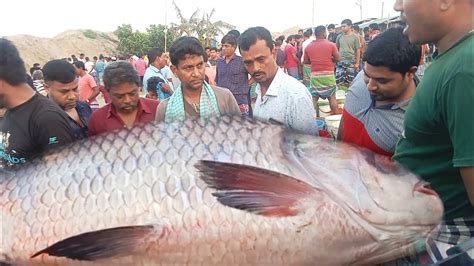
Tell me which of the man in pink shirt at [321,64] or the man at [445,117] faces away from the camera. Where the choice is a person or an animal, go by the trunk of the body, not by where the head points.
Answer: the man in pink shirt

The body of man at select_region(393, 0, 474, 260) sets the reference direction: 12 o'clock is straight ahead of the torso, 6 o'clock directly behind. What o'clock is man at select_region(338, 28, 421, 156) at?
man at select_region(338, 28, 421, 156) is roughly at 2 o'clock from man at select_region(393, 0, 474, 260).

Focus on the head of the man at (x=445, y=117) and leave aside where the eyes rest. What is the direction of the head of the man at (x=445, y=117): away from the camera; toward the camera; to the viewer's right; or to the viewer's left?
to the viewer's left

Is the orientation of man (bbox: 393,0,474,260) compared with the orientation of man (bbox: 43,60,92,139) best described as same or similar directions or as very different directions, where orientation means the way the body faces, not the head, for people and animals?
very different directions

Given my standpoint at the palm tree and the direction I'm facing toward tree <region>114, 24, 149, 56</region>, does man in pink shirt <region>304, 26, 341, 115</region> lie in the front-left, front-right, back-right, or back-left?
back-left

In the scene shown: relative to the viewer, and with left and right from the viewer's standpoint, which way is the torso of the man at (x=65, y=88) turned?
facing the viewer and to the right of the viewer

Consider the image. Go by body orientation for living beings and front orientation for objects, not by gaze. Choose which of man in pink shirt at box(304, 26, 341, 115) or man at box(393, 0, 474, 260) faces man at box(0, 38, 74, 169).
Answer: man at box(393, 0, 474, 260)

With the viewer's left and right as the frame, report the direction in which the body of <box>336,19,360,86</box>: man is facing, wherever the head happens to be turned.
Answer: facing the viewer and to the left of the viewer

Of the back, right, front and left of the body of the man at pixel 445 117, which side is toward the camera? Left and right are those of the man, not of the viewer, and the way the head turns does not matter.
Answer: left

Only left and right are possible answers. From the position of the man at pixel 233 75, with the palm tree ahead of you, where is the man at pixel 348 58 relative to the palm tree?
right

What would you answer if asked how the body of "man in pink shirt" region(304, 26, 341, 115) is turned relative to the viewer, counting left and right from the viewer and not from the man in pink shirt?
facing away from the viewer

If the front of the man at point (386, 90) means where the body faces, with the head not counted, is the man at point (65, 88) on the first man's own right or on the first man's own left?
on the first man's own right

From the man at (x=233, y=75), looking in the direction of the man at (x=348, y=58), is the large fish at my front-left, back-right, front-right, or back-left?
back-right

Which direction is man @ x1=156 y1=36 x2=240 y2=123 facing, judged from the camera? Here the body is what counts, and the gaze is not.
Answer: toward the camera

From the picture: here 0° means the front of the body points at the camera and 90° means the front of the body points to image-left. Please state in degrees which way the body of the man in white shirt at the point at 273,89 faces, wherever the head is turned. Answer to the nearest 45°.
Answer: approximately 45°

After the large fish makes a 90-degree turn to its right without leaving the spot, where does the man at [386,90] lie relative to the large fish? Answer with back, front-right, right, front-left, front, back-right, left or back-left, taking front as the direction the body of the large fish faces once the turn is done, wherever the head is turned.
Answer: back-left
